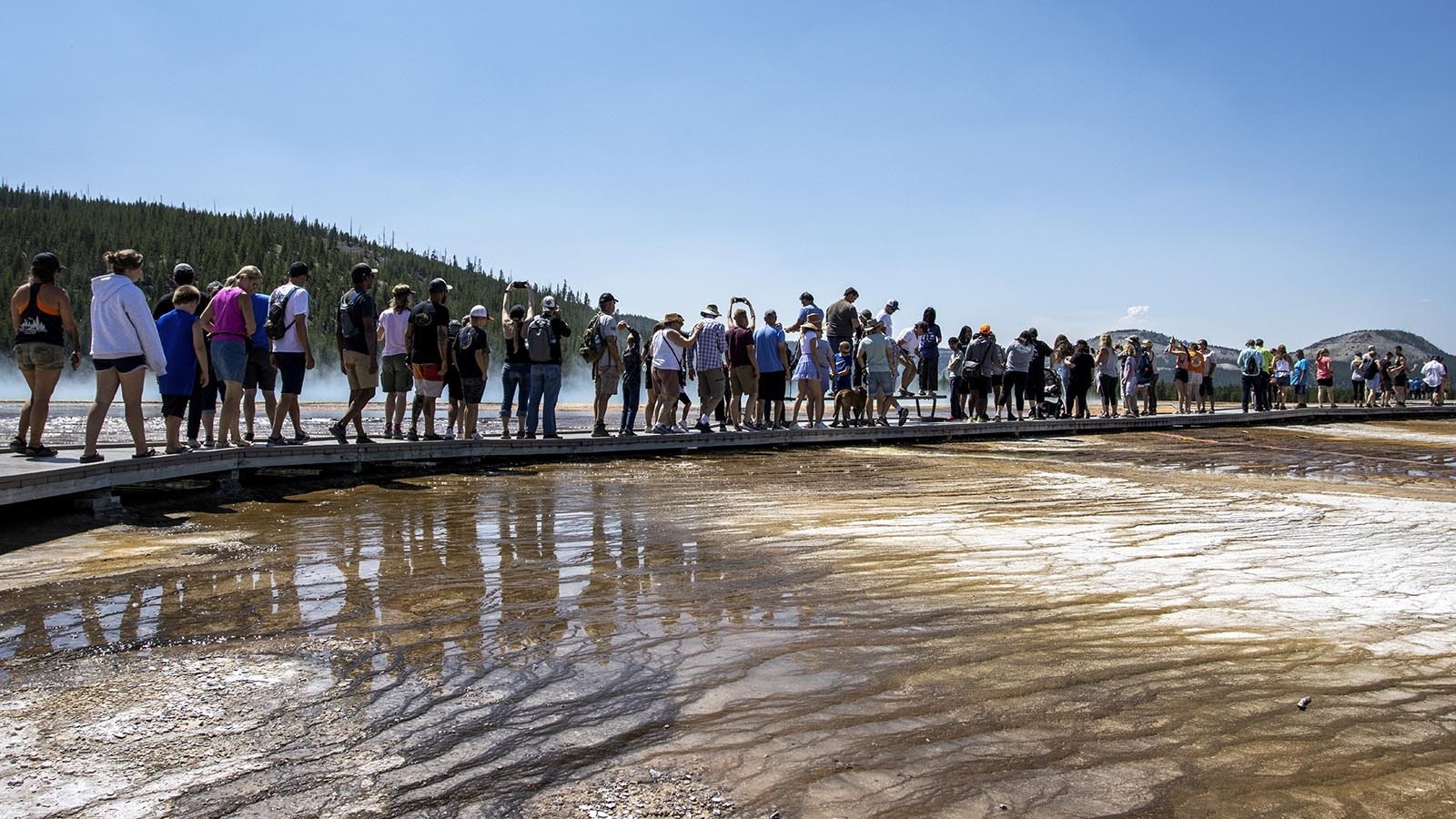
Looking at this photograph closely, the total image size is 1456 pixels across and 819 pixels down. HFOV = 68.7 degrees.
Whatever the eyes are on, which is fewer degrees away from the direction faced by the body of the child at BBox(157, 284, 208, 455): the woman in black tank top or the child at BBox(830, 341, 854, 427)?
the child

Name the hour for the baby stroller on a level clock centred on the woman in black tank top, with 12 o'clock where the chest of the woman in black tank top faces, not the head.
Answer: The baby stroller is roughly at 1 o'clock from the woman in black tank top.

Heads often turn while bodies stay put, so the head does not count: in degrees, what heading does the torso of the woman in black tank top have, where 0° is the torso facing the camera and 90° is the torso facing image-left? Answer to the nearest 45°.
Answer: approximately 225°

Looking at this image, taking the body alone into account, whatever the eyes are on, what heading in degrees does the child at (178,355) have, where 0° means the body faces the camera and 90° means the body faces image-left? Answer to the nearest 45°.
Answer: approximately 225°

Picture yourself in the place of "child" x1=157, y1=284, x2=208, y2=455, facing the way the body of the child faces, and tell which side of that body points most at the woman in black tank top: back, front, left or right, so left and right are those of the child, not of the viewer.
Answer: back

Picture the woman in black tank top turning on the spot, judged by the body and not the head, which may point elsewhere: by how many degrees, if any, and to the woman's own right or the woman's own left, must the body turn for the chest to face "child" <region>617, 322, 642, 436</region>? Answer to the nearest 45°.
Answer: approximately 45° to the woman's own right
